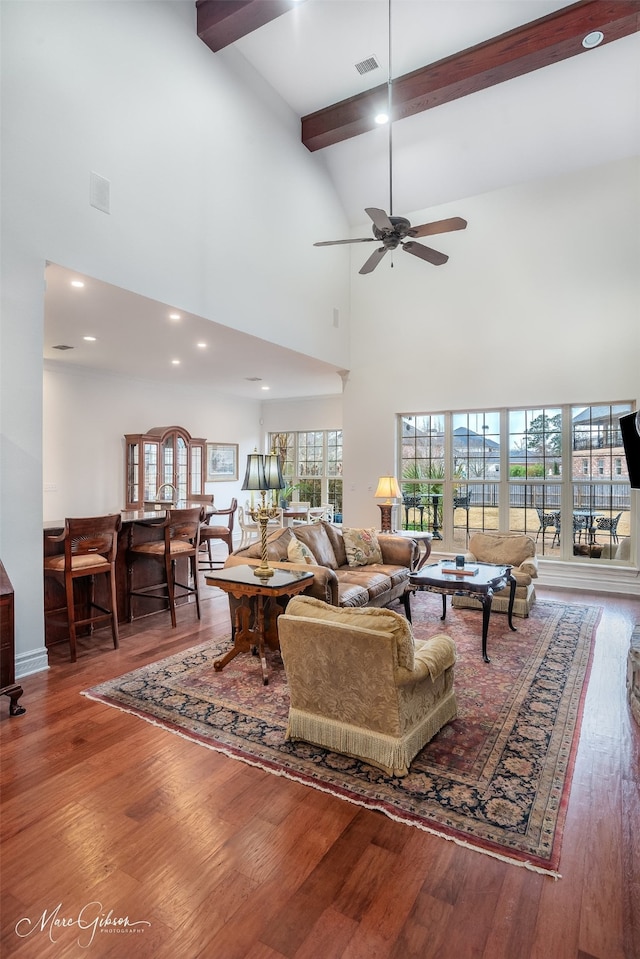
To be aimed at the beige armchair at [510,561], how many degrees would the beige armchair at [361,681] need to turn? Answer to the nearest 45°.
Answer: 0° — it already faces it

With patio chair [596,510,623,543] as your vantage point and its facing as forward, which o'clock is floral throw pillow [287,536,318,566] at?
The floral throw pillow is roughly at 10 o'clock from the patio chair.

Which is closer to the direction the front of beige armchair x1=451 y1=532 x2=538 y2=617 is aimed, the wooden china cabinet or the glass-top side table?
the glass-top side table

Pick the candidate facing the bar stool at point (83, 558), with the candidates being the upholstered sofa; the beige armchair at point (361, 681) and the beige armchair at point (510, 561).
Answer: the beige armchair at point (510, 561)

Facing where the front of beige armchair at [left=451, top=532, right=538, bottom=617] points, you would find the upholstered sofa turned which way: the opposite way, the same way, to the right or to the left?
to the left

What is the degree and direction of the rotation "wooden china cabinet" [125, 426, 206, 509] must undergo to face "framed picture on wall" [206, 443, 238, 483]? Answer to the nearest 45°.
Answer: approximately 90° to its left

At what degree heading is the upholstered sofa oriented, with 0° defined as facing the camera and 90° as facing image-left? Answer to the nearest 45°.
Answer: approximately 315°

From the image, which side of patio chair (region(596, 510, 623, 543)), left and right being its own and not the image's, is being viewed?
left
